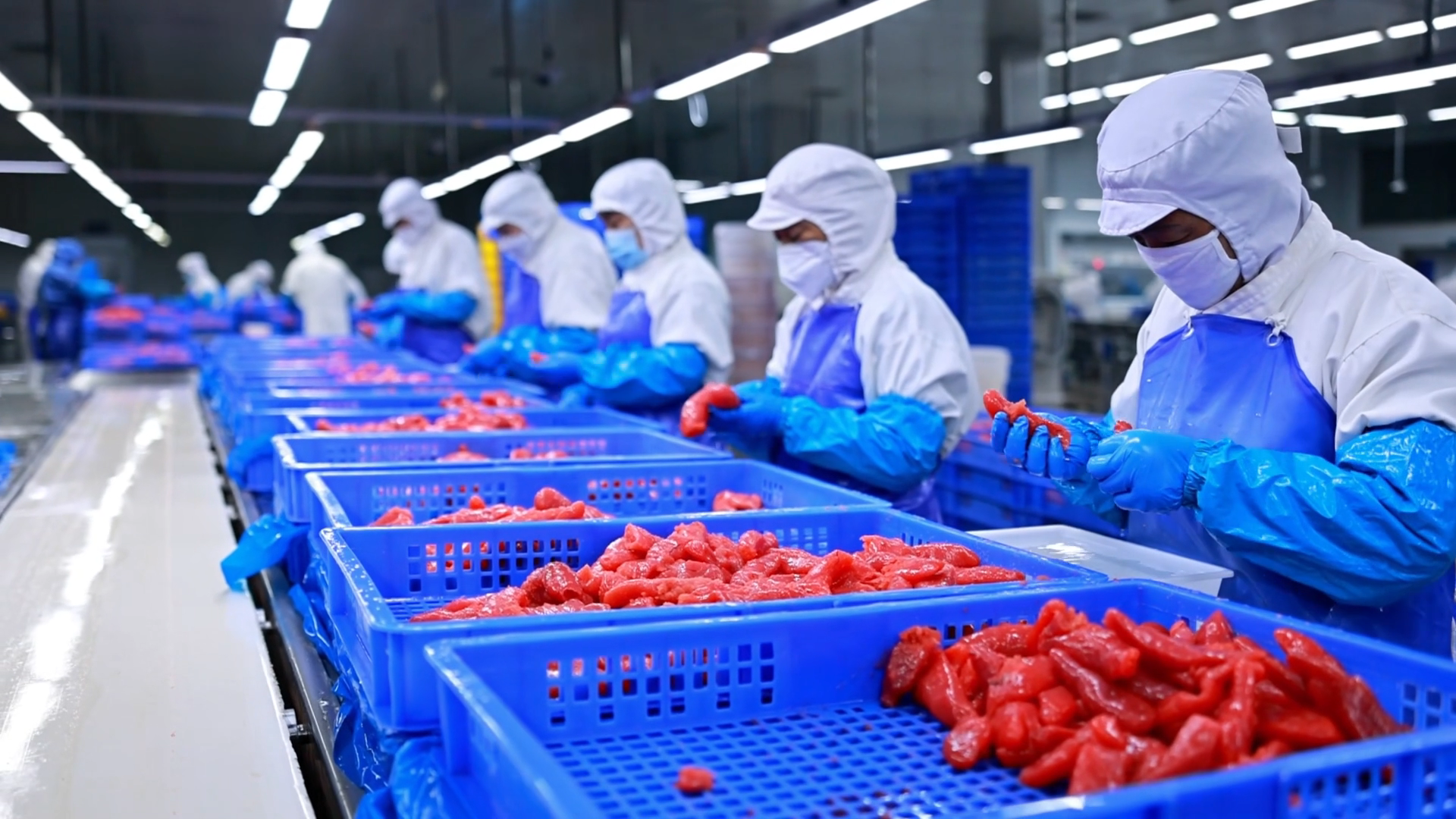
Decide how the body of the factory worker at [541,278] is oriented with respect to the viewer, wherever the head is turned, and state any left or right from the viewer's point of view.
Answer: facing the viewer and to the left of the viewer

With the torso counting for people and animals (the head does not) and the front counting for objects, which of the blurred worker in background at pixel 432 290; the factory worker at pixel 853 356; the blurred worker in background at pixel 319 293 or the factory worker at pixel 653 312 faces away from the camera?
the blurred worker in background at pixel 319 293

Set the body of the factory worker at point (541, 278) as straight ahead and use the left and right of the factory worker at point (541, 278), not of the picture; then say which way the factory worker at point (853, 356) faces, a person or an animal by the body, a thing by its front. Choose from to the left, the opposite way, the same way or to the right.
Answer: the same way

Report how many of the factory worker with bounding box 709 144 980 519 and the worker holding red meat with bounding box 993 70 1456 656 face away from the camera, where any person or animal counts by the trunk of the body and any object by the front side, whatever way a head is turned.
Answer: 0

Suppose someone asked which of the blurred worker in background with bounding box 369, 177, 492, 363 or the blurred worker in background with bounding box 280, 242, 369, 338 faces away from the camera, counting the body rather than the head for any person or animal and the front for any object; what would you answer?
the blurred worker in background with bounding box 280, 242, 369, 338

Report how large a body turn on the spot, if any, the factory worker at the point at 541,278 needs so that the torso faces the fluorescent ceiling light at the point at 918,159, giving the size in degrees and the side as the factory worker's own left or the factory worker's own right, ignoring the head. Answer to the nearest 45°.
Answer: approximately 180°

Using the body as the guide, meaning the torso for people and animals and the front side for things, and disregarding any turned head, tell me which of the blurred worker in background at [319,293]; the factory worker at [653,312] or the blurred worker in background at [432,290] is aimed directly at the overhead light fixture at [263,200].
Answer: the blurred worker in background at [319,293]

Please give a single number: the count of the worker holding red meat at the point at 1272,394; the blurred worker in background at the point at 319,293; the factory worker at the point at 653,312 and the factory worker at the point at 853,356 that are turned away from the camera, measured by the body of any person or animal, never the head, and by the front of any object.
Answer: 1

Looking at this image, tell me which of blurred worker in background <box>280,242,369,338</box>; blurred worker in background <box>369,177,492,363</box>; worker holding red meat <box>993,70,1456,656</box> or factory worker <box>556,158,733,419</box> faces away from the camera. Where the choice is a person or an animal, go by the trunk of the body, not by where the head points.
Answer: blurred worker in background <box>280,242,369,338</box>

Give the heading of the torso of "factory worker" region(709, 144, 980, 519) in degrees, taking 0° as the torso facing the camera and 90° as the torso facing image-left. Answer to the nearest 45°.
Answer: approximately 45°

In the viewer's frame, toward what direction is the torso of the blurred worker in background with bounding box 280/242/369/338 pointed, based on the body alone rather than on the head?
away from the camera

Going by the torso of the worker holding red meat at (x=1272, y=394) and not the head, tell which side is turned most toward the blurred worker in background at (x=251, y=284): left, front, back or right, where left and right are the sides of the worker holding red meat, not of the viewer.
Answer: right

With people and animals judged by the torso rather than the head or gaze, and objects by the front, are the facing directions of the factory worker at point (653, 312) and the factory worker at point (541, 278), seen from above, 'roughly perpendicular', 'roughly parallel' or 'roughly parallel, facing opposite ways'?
roughly parallel

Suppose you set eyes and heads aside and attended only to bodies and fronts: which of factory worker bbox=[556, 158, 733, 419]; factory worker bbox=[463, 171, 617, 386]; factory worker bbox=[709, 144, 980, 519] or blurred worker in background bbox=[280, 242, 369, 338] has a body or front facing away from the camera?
the blurred worker in background
